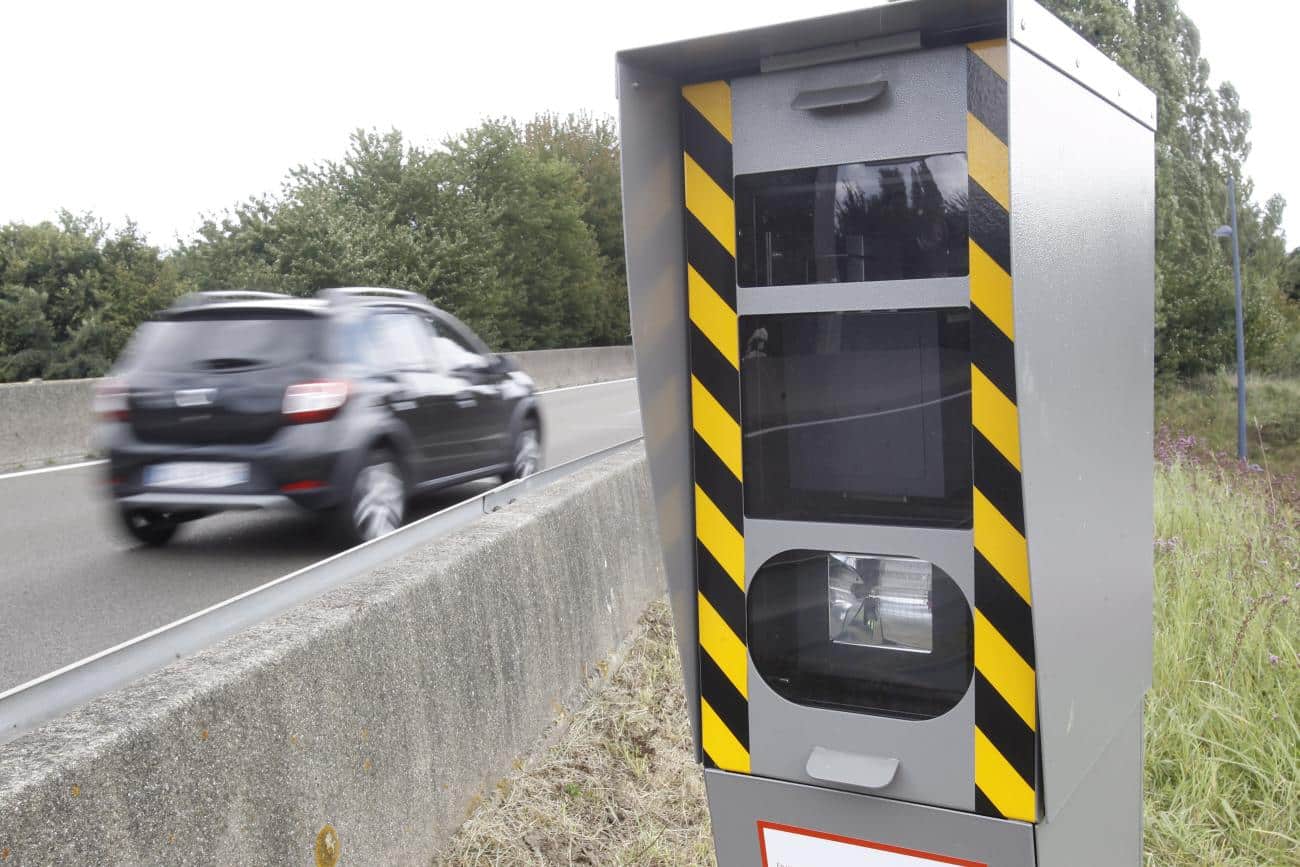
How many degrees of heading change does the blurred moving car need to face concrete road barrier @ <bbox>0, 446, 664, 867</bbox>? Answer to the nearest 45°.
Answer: approximately 135° to its right

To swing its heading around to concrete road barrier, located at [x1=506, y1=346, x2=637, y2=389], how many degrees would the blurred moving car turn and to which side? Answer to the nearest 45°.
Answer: approximately 45° to its left

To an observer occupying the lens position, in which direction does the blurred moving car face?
facing away from the viewer and to the right of the viewer

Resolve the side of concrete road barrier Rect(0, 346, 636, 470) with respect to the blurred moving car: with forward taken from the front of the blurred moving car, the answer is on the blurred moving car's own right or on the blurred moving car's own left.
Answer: on the blurred moving car's own left
